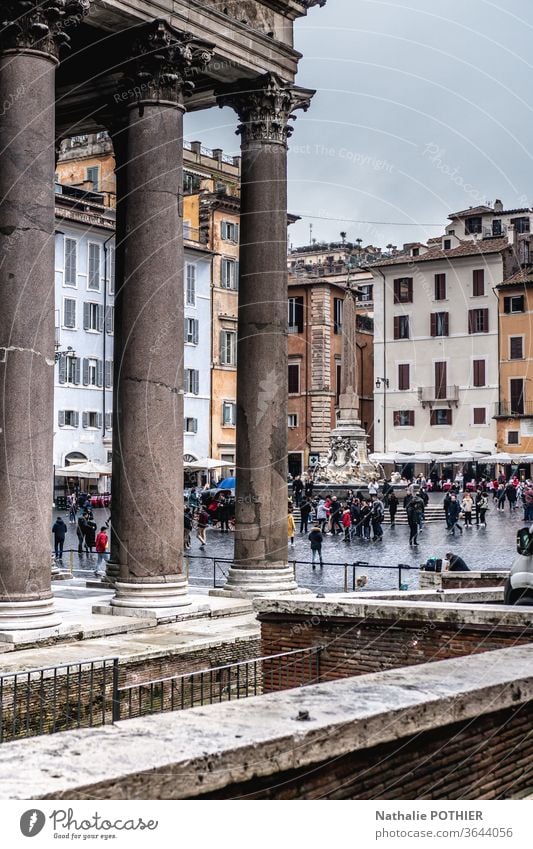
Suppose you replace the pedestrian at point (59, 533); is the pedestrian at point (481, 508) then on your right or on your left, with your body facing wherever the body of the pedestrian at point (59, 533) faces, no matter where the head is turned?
on your right

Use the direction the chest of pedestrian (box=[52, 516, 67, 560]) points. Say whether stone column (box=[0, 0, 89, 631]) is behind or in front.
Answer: behind

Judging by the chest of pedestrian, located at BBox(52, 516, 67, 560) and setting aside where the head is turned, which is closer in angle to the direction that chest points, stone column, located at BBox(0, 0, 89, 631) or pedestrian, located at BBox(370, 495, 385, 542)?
the pedestrian

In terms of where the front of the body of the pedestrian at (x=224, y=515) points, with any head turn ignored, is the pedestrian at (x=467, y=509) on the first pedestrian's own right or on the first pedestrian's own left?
on the first pedestrian's own left

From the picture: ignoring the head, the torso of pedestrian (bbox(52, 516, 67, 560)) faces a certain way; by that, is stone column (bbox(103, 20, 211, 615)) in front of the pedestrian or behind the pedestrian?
behind

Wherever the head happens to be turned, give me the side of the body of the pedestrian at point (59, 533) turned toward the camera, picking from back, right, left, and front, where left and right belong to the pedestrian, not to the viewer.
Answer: back

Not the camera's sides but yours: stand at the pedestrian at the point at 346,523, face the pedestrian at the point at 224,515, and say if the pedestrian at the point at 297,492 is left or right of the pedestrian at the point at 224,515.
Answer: right

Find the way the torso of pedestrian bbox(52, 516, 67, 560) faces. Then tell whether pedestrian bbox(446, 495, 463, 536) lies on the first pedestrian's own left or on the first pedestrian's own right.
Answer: on the first pedestrian's own right

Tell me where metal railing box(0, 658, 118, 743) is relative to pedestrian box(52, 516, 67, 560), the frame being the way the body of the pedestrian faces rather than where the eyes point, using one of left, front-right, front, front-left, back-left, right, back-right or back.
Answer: back
